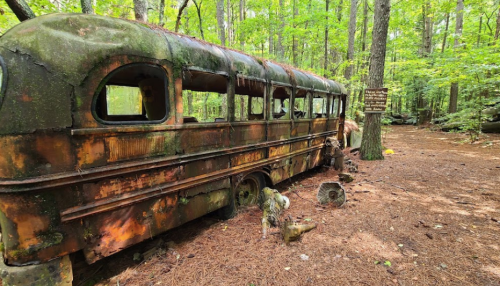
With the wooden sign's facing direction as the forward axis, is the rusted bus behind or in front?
in front

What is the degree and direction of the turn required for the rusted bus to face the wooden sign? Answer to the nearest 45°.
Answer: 0° — it already faces it

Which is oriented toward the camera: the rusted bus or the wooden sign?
the wooden sign

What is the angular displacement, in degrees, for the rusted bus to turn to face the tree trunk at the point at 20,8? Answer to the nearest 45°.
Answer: approximately 90° to its left

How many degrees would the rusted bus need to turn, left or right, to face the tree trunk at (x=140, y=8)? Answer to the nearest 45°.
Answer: approximately 45° to its left

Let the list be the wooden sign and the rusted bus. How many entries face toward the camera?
1

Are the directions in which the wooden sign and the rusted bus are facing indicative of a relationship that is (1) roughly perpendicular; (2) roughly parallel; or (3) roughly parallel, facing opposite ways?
roughly parallel, facing opposite ways

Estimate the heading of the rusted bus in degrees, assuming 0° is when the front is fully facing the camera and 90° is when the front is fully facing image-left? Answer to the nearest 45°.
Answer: approximately 225°

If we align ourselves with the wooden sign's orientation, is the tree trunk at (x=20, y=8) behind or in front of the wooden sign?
in front

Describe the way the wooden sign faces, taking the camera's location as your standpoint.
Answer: facing the viewer

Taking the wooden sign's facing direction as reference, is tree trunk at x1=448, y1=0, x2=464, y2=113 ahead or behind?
behind
